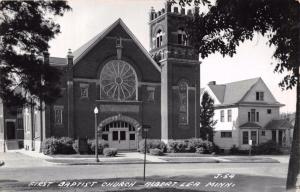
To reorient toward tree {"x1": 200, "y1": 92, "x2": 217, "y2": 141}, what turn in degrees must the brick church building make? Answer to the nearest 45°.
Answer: approximately 135° to its left

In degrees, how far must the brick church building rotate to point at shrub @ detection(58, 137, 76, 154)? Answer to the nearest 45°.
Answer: approximately 45° to its right

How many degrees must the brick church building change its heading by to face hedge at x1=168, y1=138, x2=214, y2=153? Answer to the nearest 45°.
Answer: approximately 90° to its left

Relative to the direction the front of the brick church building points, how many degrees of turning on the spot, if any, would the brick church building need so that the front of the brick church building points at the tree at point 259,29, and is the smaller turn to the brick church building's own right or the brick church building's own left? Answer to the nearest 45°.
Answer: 0° — it already faces it

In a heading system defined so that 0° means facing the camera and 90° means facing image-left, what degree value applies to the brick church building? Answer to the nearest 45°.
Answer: approximately 0°

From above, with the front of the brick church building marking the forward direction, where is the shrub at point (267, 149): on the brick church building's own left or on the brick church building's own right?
on the brick church building's own left
